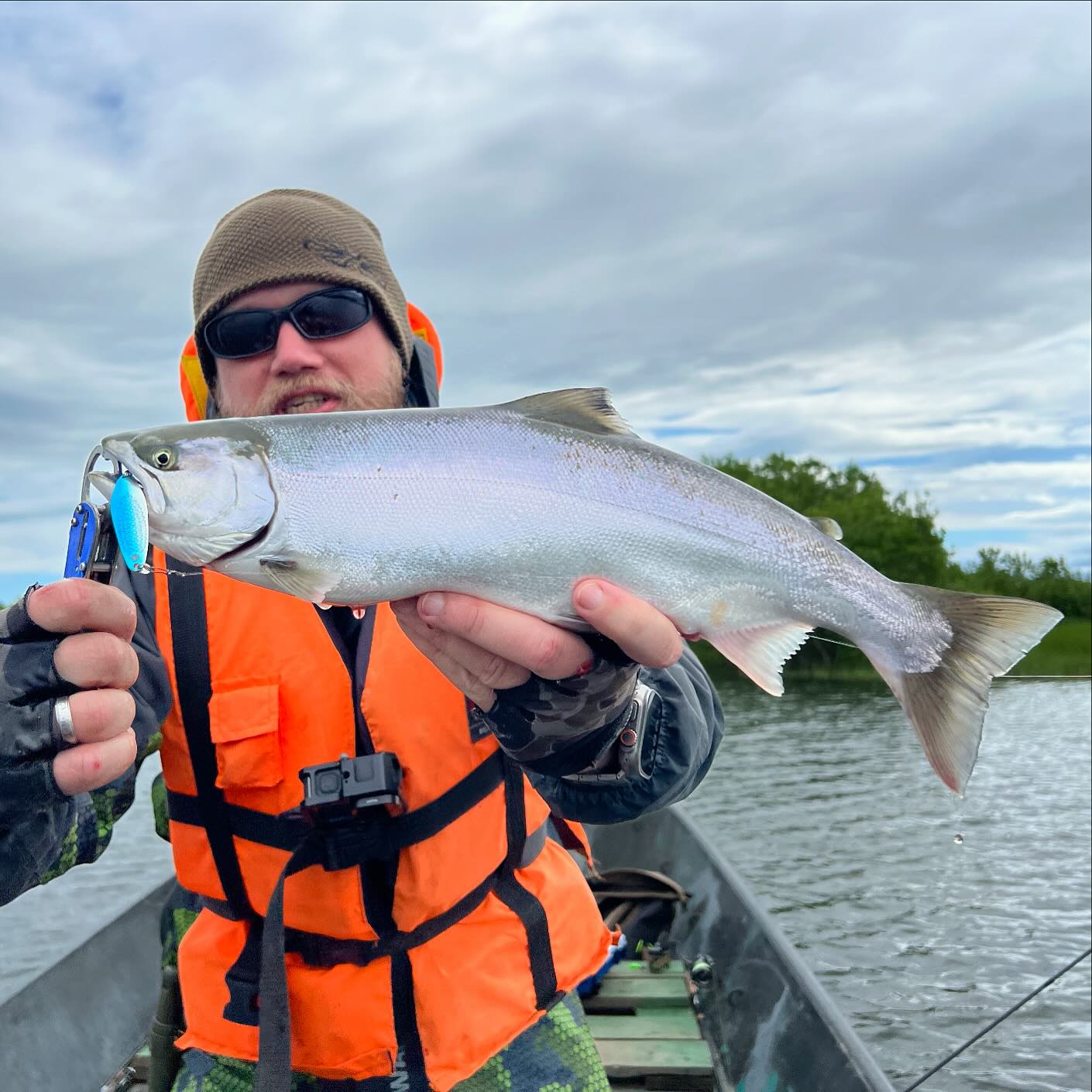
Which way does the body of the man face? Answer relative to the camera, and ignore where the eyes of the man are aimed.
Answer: toward the camera
